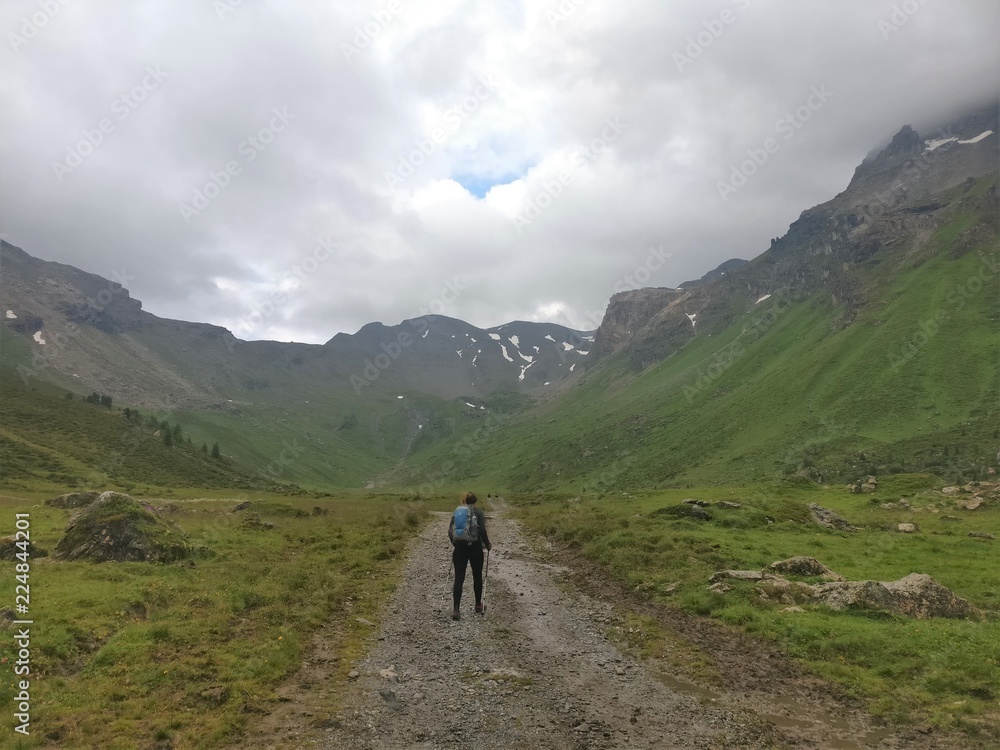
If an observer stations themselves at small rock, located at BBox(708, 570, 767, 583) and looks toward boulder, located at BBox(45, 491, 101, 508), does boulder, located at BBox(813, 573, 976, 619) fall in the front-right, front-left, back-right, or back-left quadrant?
back-left

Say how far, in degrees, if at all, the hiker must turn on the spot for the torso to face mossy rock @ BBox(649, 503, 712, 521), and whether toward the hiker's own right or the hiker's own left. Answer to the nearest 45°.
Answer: approximately 45° to the hiker's own right

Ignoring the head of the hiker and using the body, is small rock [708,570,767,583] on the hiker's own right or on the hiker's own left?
on the hiker's own right

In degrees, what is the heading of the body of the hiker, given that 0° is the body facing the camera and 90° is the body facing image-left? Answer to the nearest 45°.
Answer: approximately 180°

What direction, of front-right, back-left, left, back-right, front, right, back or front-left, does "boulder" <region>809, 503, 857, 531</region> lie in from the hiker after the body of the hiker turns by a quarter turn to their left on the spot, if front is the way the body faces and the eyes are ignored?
back-right

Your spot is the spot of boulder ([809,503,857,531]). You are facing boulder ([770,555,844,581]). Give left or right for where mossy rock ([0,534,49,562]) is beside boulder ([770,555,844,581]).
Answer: right

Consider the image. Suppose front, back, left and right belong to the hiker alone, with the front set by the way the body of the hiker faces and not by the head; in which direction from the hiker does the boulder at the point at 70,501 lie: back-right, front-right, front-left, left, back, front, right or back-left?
front-left

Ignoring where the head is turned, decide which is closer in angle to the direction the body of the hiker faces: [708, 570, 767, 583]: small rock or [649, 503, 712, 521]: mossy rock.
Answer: the mossy rock

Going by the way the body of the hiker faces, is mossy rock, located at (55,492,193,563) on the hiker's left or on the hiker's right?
on the hiker's left

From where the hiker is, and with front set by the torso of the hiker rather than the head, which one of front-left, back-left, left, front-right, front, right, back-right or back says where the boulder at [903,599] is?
right
